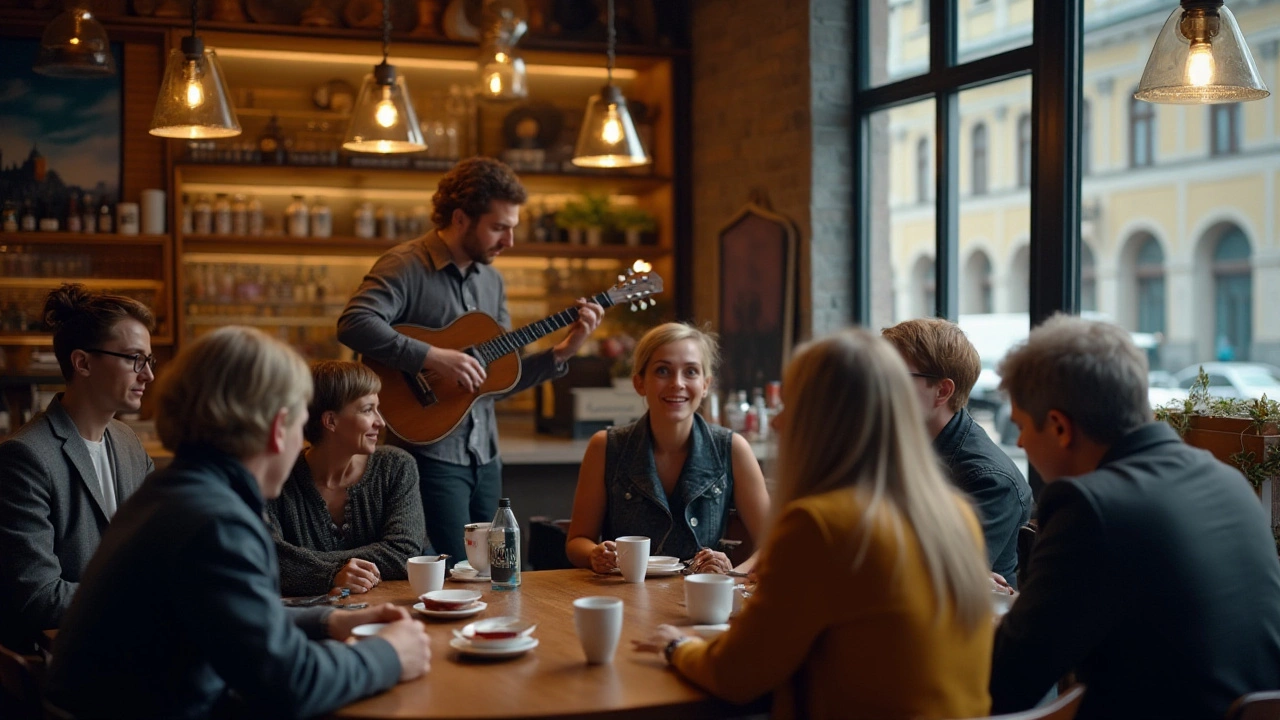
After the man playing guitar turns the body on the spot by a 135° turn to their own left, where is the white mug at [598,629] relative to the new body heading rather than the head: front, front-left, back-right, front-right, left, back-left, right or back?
back

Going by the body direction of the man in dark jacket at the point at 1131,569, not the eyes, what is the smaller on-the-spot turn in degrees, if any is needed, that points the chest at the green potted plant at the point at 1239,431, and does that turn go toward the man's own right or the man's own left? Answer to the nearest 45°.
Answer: approximately 45° to the man's own right

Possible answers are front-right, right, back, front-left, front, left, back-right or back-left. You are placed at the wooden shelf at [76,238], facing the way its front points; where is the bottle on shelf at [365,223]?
left

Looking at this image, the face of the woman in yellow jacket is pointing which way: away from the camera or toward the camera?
away from the camera

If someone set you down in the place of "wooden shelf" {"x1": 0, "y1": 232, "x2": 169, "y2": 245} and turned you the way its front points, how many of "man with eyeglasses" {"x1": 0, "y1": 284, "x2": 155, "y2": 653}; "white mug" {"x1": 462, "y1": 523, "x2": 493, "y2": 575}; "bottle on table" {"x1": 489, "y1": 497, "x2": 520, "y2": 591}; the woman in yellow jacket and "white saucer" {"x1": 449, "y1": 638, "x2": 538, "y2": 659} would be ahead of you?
5

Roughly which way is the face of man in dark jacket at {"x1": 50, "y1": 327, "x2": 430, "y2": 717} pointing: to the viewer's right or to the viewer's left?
to the viewer's right

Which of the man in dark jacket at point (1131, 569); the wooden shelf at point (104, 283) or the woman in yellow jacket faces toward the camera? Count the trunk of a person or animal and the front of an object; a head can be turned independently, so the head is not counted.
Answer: the wooden shelf

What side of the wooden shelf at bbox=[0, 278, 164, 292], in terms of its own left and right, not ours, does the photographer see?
front

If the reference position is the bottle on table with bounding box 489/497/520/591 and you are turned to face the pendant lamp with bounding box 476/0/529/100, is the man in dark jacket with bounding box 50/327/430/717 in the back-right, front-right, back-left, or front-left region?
back-left

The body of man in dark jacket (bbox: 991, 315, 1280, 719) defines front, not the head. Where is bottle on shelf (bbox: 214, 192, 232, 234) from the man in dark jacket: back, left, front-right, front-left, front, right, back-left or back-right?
front

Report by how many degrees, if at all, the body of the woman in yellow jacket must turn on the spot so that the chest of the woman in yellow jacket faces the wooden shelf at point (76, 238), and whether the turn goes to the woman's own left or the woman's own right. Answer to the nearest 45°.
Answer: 0° — they already face it

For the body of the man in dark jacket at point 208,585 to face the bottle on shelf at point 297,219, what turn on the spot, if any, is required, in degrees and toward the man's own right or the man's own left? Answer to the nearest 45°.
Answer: approximately 45° to the man's own left

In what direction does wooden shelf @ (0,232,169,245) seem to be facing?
toward the camera

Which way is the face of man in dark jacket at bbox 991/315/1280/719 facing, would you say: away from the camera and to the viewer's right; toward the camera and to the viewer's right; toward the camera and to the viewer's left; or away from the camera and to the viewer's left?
away from the camera and to the viewer's left

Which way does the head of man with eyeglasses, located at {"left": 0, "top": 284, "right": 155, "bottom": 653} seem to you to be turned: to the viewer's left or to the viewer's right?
to the viewer's right

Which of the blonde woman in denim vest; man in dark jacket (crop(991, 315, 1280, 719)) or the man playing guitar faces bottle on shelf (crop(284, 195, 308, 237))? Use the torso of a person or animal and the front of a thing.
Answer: the man in dark jacket

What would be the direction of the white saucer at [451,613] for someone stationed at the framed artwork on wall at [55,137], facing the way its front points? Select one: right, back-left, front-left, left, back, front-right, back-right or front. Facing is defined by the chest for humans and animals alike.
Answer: front
